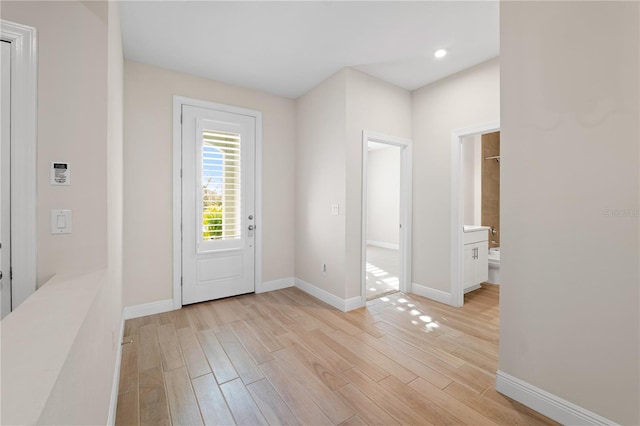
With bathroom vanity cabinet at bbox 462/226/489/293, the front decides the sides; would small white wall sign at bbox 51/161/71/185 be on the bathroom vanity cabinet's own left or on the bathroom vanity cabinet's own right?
on the bathroom vanity cabinet's own right

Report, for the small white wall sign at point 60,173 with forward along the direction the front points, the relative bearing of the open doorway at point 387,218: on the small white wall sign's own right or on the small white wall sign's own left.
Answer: on the small white wall sign's own left

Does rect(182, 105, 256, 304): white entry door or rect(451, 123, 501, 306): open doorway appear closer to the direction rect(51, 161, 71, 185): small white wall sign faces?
the open doorway

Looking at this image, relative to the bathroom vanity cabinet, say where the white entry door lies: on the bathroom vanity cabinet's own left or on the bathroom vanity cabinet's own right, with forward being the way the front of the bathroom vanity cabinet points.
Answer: on the bathroom vanity cabinet's own right
